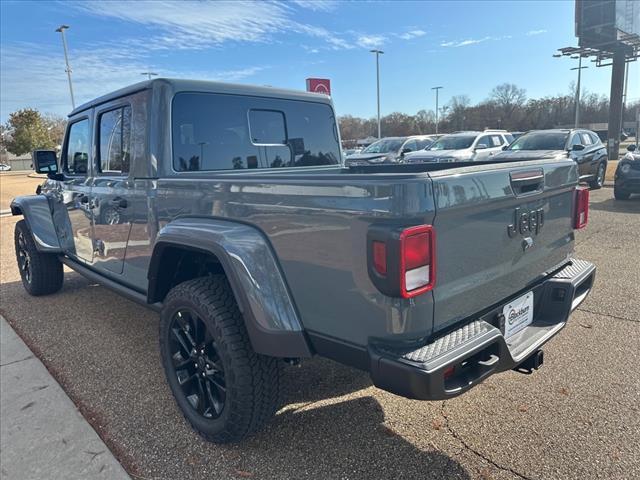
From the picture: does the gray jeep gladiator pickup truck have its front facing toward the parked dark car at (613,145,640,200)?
no

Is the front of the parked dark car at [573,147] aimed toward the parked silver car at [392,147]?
no

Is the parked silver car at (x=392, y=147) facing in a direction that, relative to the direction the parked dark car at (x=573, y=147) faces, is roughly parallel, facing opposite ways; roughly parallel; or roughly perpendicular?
roughly parallel

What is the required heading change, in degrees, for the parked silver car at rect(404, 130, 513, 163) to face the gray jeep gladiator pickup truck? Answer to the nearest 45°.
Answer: approximately 45° to its left

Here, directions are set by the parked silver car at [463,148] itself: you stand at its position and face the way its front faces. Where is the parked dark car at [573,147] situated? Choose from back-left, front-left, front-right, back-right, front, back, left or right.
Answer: left

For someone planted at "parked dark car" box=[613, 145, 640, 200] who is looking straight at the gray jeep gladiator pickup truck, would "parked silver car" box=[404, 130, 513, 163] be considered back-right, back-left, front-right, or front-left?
back-right

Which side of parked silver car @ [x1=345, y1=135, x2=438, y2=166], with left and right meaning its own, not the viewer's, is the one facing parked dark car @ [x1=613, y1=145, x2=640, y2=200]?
left

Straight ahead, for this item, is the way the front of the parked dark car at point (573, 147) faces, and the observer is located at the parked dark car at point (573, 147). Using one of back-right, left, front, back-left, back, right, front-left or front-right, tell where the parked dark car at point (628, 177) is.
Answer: left

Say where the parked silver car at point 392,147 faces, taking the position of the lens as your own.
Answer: facing the viewer and to the left of the viewer

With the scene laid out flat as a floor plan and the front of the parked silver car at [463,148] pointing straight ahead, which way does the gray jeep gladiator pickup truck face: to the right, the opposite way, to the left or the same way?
to the right

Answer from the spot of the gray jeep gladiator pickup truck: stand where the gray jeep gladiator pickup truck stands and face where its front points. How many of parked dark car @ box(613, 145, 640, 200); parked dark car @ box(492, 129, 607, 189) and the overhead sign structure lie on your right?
3

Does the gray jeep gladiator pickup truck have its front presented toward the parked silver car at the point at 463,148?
no

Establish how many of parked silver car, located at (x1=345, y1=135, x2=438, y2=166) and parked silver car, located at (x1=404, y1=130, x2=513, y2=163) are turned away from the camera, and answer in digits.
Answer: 0

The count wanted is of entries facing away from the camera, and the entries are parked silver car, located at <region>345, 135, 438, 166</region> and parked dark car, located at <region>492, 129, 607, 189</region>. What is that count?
0

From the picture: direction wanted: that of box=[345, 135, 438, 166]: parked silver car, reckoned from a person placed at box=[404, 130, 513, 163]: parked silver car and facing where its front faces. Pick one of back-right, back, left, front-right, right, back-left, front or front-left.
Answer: right

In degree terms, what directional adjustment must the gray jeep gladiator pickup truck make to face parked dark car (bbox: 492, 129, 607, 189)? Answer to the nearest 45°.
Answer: approximately 90° to its right

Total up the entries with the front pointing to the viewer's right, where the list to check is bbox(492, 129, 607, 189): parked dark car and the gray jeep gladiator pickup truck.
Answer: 0
